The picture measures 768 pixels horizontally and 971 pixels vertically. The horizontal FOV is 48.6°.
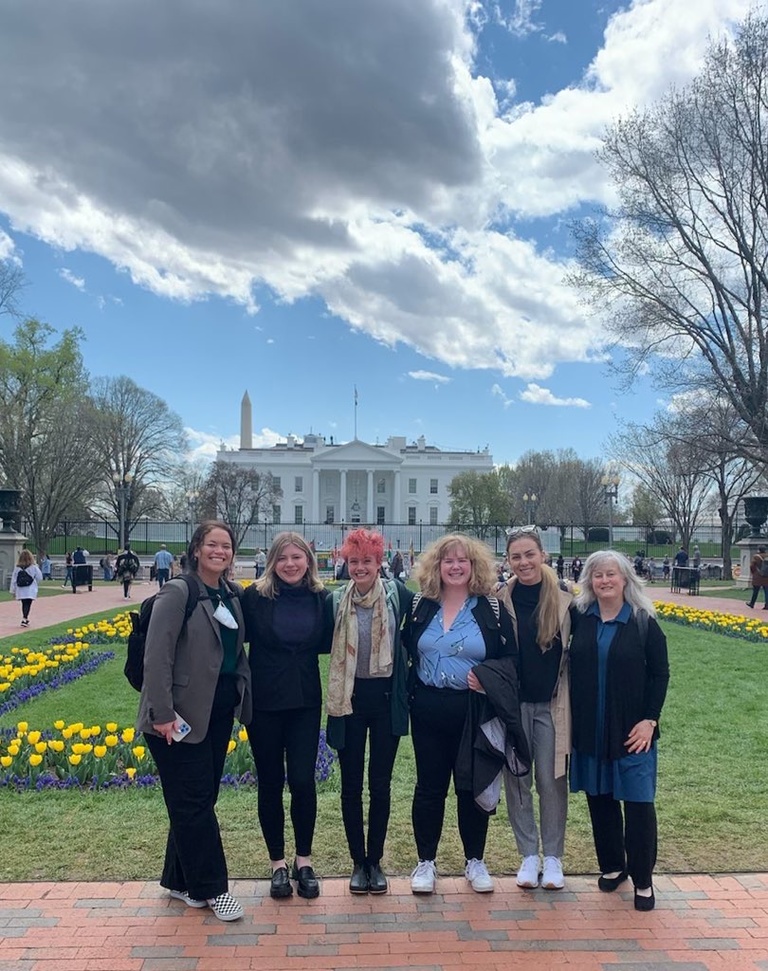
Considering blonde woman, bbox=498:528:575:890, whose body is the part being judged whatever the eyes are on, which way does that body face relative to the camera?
toward the camera

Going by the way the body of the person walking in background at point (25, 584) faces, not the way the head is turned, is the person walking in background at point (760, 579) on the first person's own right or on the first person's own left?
on the first person's own right

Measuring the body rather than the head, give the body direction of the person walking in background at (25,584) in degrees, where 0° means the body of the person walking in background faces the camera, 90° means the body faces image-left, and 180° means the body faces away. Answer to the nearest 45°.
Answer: approximately 180°

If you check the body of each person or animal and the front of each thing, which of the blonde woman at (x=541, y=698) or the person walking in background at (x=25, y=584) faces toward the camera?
the blonde woman

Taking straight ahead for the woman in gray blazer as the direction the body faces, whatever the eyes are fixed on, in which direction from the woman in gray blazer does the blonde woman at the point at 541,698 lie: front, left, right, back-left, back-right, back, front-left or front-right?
front-left

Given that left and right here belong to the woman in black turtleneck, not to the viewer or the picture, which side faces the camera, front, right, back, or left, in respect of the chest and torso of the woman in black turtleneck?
front

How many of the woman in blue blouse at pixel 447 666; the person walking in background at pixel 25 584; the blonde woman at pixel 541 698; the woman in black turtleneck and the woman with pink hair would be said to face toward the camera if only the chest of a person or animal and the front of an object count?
4

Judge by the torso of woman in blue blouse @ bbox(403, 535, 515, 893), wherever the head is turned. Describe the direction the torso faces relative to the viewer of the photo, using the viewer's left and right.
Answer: facing the viewer

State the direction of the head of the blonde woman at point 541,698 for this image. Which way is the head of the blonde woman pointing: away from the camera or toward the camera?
toward the camera

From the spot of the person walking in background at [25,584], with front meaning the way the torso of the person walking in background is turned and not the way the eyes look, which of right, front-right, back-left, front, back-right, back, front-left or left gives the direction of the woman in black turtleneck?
back

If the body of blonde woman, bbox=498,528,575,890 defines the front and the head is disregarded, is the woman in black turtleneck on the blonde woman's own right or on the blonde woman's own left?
on the blonde woman's own right

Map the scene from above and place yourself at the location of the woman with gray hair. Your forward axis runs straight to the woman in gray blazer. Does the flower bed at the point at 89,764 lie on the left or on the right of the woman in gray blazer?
right

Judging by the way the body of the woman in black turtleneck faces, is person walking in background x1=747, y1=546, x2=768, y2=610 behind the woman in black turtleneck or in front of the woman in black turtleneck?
behind

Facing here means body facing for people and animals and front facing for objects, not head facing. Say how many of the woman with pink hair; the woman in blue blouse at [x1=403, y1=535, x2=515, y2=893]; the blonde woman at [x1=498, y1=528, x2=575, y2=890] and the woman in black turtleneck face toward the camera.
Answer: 4

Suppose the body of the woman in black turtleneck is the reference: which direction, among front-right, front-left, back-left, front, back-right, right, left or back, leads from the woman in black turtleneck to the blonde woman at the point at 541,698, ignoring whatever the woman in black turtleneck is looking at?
left

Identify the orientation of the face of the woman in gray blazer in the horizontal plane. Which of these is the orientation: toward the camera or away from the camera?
toward the camera

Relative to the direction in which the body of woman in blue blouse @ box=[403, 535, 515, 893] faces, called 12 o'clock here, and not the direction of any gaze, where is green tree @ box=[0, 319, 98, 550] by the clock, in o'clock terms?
The green tree is roughly at 5 o'clock from the woman in blue blouse.
